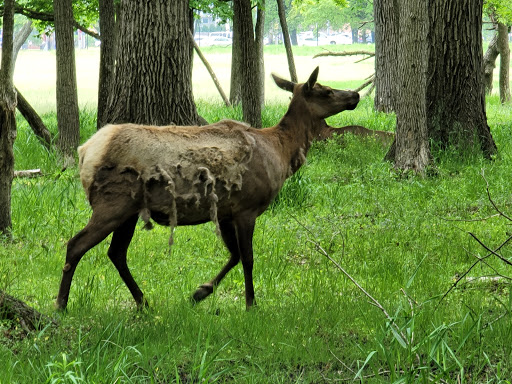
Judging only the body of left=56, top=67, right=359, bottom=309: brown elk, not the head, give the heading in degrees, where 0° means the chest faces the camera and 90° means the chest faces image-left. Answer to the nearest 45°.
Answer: approximately 270°

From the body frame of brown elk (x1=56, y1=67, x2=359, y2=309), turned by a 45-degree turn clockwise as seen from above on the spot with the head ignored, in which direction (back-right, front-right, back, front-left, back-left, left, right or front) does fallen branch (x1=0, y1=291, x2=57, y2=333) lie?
right

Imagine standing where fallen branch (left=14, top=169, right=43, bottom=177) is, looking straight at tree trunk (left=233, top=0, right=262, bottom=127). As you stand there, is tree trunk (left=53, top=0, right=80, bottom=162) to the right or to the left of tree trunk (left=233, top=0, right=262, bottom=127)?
left

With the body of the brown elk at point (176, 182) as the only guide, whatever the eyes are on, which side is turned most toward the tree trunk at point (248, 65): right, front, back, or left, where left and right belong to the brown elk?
left

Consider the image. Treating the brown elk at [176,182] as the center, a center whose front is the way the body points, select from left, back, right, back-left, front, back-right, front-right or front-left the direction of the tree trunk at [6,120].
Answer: back-left

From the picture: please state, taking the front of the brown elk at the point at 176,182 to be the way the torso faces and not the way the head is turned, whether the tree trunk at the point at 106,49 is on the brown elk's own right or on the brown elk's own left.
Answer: on the brown elk's own left

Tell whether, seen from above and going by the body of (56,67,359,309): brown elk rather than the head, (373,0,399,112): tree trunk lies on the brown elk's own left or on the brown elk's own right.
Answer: on the brown elk's own left

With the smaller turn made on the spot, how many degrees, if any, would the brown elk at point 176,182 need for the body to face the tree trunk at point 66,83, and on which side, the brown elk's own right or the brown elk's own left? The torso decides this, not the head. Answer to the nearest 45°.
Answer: approximately 90° to the brown elk's own left

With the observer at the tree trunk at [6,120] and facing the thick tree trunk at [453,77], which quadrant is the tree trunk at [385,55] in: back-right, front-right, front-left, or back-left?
front-left

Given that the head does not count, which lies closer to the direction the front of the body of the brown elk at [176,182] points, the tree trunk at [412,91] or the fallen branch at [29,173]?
the tree trunk

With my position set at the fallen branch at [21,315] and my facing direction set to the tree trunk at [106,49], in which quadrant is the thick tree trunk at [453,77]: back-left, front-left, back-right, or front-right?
front-right

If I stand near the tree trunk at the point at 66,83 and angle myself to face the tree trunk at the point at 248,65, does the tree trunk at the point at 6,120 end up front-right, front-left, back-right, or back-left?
back-right
